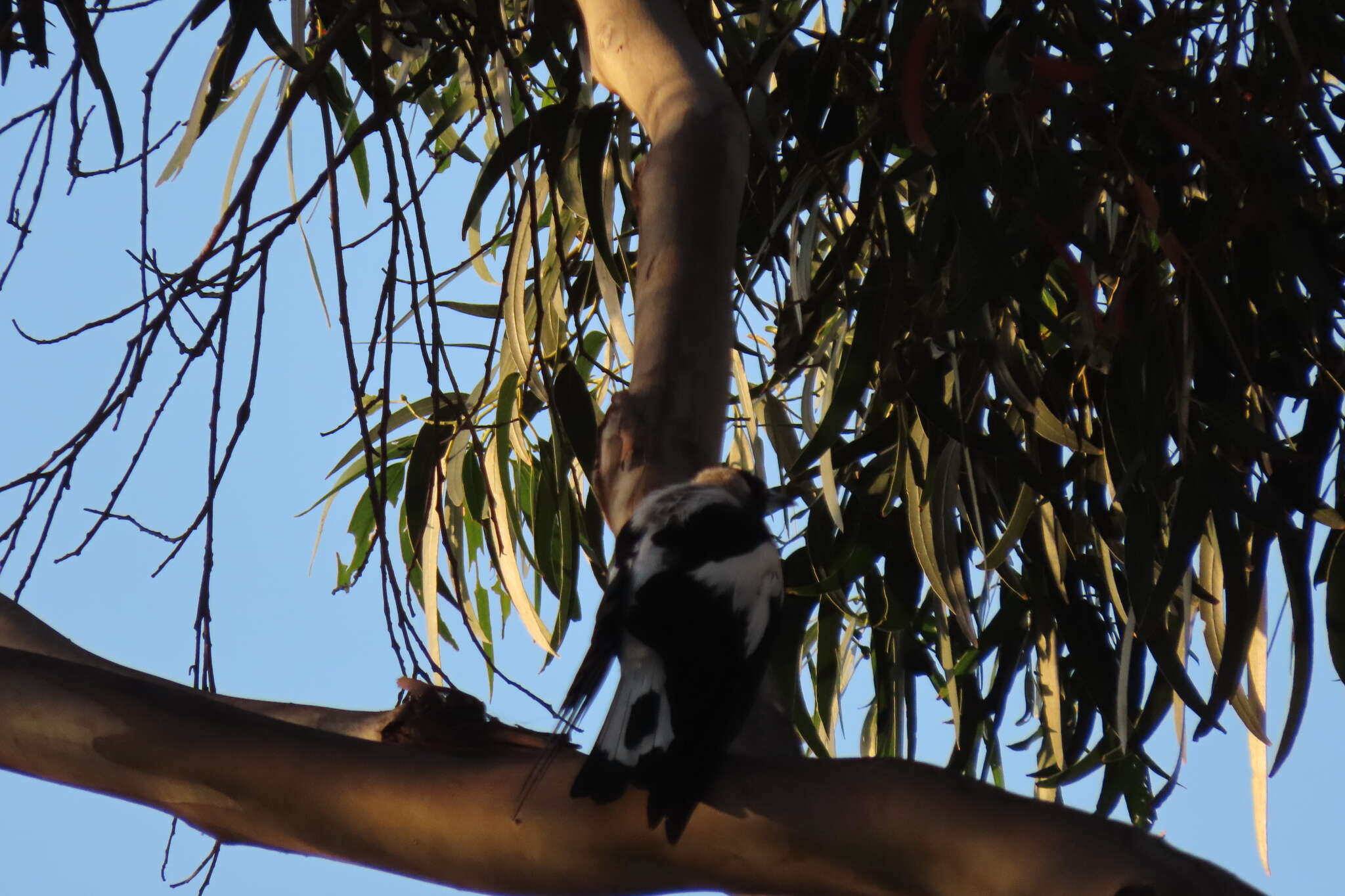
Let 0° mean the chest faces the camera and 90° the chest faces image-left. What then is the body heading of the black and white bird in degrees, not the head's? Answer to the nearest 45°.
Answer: approximately 225°
